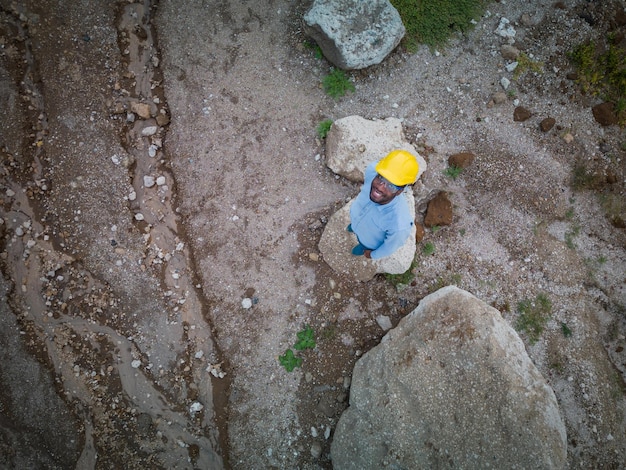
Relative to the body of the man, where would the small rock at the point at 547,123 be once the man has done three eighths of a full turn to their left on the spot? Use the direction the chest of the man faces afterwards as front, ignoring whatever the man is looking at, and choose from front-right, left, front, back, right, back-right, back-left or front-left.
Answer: front-left

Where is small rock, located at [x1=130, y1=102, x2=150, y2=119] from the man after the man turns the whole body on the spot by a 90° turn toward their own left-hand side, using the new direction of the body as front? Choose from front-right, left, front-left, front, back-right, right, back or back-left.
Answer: back

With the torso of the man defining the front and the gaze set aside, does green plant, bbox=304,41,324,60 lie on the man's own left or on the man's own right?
on the man's own right

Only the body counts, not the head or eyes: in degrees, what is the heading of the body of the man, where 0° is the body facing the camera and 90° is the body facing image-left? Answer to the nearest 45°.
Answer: approximately 45°

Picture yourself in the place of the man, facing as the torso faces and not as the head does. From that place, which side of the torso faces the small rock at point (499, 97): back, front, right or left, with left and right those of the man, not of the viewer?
back

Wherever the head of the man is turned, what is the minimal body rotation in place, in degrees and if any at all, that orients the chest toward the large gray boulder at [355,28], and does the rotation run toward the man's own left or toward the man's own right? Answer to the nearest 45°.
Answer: approximately 135° to the man's own right

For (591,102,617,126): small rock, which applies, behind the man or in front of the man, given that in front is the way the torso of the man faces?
behind

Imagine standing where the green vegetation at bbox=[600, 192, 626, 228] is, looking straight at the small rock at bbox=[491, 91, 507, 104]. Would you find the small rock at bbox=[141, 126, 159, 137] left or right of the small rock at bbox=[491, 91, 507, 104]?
left
